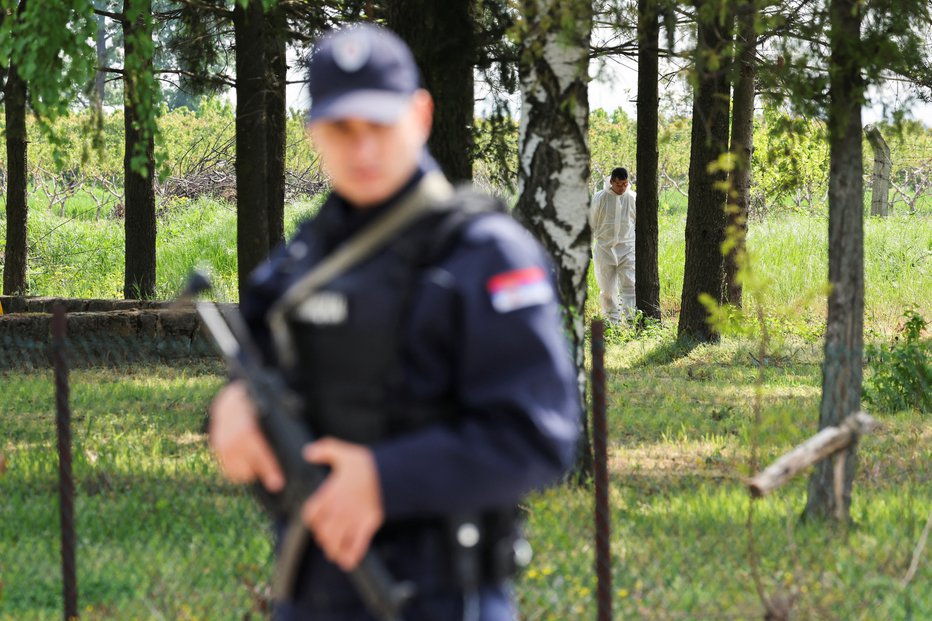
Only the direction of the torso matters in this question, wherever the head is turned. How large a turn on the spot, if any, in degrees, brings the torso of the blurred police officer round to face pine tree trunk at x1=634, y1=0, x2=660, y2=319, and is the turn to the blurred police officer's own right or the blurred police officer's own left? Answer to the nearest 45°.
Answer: approximately 135° to the blurred police officer's own right

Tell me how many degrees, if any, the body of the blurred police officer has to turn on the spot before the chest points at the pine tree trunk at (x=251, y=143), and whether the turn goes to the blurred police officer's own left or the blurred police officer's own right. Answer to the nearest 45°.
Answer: approximately 135° to the blurred police officer's own right

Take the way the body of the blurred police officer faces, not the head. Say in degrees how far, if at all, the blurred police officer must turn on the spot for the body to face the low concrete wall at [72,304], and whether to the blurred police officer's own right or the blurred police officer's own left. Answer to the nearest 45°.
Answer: approximately 135° to the blurred police officer's own right

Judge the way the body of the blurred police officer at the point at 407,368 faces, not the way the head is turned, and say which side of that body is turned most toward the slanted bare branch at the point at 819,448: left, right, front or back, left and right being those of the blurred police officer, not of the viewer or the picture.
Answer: back

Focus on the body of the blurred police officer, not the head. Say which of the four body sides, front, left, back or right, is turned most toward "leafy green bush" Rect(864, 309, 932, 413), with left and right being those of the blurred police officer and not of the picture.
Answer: back

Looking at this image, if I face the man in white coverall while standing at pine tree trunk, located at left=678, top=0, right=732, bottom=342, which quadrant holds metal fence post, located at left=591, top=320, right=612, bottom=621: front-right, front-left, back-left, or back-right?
back-left

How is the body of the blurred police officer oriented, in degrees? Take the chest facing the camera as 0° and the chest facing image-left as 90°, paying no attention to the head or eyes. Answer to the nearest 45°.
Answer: approximately 45°

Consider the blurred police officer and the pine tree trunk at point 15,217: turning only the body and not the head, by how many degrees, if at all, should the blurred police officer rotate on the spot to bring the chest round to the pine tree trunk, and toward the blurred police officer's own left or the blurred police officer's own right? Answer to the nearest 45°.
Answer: approximately 135° to the blurred police officer's own right

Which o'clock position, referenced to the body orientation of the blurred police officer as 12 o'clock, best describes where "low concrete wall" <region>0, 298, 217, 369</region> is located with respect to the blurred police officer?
The low concrete wall is roughly at 4 o'clock from the blurred police officer.
